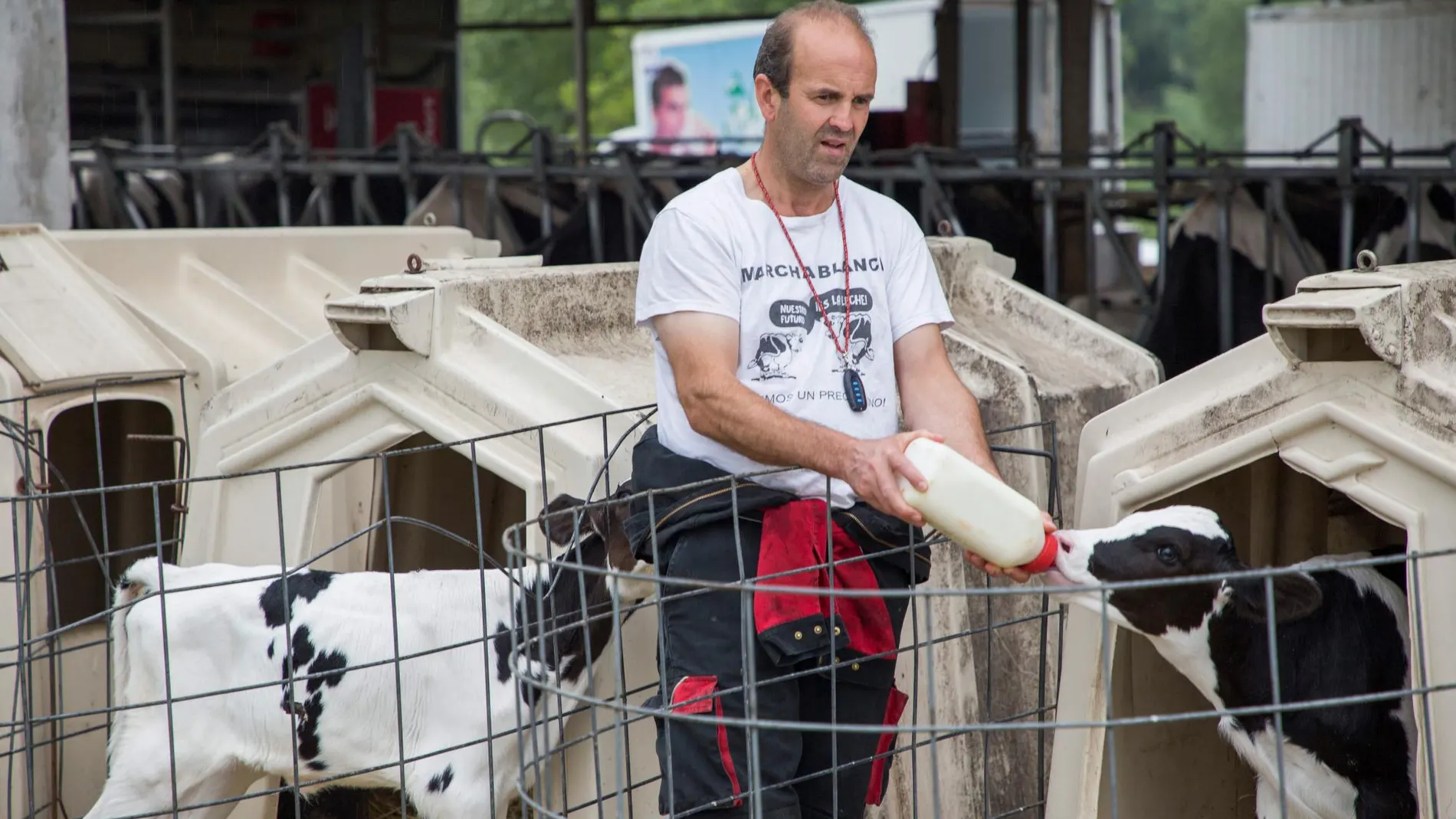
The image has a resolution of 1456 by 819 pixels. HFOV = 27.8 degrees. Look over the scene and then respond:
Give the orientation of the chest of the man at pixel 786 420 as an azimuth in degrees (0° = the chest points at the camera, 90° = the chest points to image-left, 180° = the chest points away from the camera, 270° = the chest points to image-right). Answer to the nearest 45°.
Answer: approximately 315°

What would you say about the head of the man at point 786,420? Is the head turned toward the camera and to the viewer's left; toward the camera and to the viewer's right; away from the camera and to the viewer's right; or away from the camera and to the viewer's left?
toward the camera and to the viewer's right

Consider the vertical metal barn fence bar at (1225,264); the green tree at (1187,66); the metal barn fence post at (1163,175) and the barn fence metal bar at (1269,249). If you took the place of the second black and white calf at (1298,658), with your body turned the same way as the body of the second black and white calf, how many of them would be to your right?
4

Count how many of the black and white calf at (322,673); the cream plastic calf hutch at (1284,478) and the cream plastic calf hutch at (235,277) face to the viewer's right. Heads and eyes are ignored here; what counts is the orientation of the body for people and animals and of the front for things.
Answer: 1

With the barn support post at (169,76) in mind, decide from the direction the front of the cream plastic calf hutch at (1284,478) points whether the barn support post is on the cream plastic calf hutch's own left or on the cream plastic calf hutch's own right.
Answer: on the cream plastic calf hutch's own right

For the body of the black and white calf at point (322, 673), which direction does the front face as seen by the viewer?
to the viewer's right

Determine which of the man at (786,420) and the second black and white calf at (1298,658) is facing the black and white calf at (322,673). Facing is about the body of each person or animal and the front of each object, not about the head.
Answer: the second black and white calf

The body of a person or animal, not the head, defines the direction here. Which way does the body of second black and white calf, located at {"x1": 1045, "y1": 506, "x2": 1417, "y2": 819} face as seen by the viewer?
to the viewer's left

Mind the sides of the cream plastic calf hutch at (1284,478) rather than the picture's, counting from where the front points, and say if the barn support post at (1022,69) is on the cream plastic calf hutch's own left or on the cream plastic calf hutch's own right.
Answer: on the cream plastic calf hutch's own right

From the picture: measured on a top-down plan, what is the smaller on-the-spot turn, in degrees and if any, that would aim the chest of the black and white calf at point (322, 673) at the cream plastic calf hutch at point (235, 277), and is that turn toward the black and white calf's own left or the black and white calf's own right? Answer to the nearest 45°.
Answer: approximately 90° to the black and white calf's own left

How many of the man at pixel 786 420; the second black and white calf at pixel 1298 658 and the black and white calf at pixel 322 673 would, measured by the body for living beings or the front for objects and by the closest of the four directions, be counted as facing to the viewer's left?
1

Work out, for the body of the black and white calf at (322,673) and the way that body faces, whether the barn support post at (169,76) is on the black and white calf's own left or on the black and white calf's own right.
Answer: on the black and white calf's own left

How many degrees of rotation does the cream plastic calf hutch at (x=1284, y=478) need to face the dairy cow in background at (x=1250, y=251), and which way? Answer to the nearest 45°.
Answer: approximately 135° to its right
